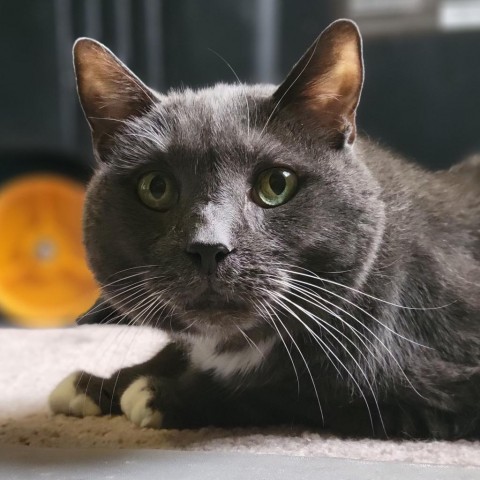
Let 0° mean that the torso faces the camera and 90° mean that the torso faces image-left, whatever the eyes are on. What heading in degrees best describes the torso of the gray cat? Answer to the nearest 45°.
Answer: approximately 45°
